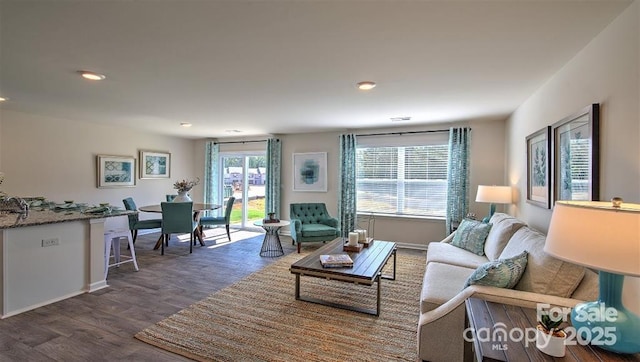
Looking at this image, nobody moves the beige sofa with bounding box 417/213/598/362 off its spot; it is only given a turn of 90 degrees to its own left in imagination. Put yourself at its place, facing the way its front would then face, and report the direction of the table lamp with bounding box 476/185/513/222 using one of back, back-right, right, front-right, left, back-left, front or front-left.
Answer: back-left

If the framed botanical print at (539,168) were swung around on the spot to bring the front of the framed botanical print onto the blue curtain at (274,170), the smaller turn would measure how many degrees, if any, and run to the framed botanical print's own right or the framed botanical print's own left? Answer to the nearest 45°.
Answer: approximately 45° to the framed botanical print's own right

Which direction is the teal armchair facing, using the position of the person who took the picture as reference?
facing the viewer and to the right of the viewer

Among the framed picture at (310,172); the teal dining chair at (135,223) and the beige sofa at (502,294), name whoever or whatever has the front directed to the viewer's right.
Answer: the teal dining chair

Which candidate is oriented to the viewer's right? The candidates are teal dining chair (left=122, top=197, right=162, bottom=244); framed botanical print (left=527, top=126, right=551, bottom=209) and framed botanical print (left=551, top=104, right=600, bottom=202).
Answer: the teal dining chair

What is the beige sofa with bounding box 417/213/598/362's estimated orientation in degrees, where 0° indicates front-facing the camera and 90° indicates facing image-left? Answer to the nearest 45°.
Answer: approximately 45°

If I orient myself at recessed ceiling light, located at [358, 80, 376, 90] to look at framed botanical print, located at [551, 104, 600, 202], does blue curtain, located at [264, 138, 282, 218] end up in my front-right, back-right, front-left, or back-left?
back-left

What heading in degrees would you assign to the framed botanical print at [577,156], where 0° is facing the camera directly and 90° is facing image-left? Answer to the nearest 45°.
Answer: approximately 45°

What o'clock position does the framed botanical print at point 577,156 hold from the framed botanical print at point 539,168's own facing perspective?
the framed botanical print at point 577,156 is roughly at 10 o'clock from the framed botanical print at point 539,168.

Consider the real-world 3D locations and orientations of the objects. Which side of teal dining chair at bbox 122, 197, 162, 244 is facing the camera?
right

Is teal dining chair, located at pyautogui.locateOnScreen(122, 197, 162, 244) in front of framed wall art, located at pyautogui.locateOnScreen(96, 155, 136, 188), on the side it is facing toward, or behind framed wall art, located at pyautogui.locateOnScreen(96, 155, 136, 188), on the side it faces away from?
in front

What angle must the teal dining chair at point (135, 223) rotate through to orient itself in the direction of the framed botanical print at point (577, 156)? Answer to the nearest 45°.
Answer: approximately 45° to its right

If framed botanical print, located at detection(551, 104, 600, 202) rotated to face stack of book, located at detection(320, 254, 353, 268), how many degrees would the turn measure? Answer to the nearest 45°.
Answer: approximately 45° to its right

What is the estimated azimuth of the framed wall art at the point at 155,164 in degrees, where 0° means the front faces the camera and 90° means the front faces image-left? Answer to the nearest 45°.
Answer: approximately 315°

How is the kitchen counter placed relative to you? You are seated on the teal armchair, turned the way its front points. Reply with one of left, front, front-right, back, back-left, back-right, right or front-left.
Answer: right

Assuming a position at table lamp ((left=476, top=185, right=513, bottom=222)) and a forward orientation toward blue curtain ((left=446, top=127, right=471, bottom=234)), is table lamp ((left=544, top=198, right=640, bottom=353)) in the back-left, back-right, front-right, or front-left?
back-left
